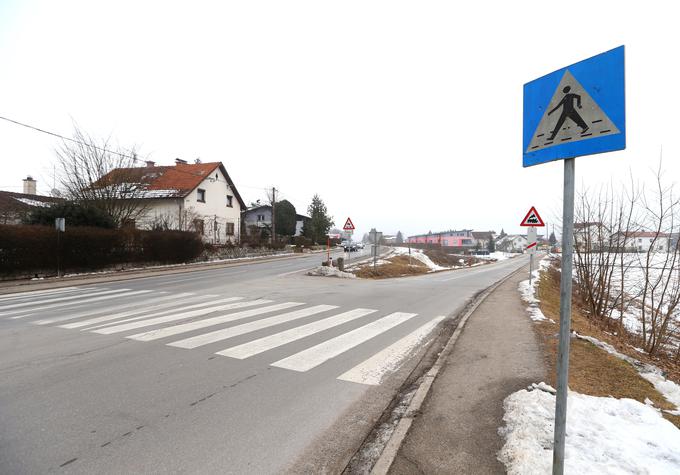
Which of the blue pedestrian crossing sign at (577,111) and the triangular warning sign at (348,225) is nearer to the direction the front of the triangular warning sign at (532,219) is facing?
the blue pedestrian crossing sign

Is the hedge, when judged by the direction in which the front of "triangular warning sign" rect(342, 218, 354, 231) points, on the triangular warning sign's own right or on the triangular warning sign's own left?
on the triangular warning sign's own right

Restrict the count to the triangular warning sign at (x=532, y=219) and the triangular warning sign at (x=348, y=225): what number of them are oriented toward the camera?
2

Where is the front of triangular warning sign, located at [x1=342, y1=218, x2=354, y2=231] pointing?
toward the camera

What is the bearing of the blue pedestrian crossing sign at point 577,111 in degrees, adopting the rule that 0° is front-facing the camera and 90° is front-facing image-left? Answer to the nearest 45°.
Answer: approximately 45°

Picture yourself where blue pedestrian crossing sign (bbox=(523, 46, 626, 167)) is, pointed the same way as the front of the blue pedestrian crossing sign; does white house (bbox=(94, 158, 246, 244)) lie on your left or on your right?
on your right

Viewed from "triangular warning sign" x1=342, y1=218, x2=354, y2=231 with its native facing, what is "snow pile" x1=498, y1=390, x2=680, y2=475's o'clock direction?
The snow pile is roughly at 12 o'clock from the triangular warning sign.

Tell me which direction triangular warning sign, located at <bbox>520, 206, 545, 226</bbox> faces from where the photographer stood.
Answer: facing the viewer

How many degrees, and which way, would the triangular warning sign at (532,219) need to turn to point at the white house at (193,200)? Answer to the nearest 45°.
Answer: approximately 90° to its right

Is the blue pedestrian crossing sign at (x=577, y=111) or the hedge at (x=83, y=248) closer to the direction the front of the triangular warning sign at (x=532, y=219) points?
the blue pedestrian crossing sign

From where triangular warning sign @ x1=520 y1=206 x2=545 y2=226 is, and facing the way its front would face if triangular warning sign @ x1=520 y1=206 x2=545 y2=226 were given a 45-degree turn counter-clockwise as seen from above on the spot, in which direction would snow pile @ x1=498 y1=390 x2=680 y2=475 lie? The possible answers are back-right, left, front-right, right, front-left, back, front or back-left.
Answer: front-right

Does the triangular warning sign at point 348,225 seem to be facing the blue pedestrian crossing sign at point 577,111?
yes
